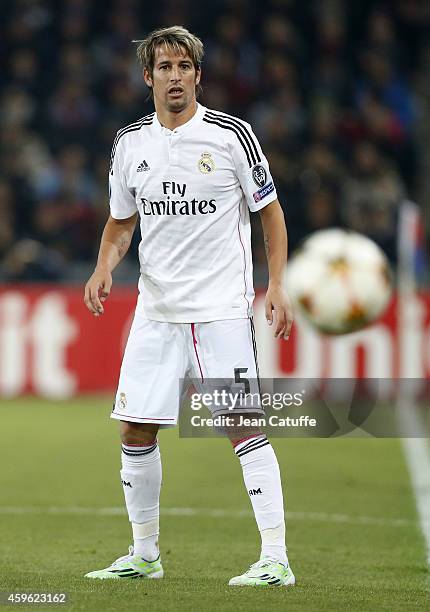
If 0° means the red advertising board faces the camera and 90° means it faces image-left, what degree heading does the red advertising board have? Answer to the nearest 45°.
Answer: approximately 0°

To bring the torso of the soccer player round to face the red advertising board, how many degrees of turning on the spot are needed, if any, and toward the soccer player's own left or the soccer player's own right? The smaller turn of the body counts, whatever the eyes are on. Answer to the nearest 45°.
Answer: approximately 135° to the soccer player's own right

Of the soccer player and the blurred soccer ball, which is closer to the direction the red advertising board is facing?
the soccer player

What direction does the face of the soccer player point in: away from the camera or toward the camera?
toward the camera

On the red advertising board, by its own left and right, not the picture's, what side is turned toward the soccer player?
front

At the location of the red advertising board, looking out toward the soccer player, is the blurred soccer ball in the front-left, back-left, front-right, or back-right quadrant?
front-left

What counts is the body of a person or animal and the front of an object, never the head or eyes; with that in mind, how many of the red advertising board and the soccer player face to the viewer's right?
0
